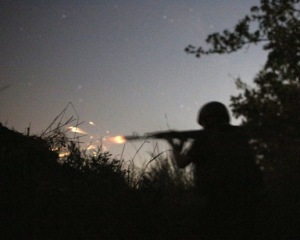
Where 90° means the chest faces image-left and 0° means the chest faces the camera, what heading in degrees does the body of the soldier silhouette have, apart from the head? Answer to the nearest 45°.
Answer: approximately 135°
